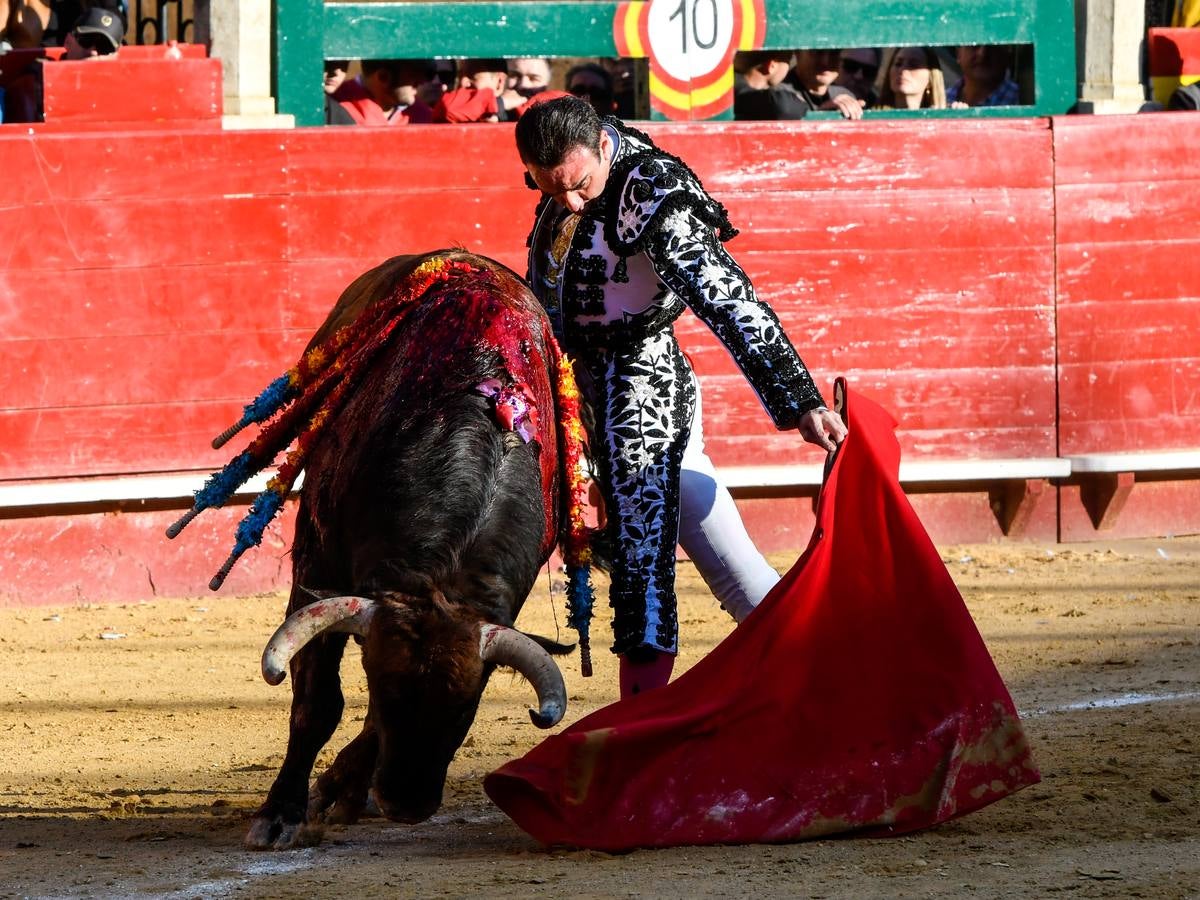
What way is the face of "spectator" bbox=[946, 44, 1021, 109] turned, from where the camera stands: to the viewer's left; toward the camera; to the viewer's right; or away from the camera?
toward the camera

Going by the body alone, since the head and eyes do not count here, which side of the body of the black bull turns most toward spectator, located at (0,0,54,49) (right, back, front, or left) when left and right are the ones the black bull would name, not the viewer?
back

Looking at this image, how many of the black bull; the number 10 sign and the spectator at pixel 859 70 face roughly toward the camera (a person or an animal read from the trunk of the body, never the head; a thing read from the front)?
3

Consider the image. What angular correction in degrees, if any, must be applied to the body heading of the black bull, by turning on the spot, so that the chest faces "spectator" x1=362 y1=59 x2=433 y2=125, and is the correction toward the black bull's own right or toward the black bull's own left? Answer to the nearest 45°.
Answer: approximately 180°

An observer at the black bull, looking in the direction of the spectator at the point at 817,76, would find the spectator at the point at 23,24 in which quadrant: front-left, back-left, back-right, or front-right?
front-left

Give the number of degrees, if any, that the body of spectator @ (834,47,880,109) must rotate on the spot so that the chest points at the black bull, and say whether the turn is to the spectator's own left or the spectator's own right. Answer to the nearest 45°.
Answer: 0° — they already face it

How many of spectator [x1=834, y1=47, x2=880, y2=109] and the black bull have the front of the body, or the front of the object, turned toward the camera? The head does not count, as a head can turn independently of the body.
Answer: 2

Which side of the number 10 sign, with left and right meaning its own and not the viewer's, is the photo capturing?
front

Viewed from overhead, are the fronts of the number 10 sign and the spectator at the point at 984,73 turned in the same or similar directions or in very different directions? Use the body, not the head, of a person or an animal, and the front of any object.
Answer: same or similar directions

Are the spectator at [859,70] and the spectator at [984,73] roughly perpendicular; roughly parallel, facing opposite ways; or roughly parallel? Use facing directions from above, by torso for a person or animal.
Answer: roughly parallel

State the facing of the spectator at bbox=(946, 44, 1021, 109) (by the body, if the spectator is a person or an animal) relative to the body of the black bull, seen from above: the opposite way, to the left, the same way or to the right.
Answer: the same way

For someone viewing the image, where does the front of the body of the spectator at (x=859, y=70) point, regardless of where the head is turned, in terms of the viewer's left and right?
facing the viewer

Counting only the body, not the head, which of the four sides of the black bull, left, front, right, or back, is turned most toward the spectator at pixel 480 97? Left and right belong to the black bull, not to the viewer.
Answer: back

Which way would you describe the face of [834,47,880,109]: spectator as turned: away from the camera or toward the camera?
toward the camera
